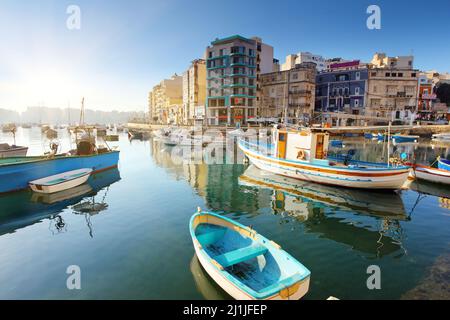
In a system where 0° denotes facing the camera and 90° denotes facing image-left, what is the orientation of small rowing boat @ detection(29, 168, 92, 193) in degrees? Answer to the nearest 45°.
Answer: approximately 225°

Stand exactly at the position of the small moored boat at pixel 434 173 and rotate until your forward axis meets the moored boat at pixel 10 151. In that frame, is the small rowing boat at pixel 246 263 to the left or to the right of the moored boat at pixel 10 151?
left

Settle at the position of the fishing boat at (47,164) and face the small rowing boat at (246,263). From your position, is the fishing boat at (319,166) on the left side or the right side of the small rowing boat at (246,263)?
left

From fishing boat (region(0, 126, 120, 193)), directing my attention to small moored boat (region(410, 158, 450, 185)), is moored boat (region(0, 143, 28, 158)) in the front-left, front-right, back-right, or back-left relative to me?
back-left
